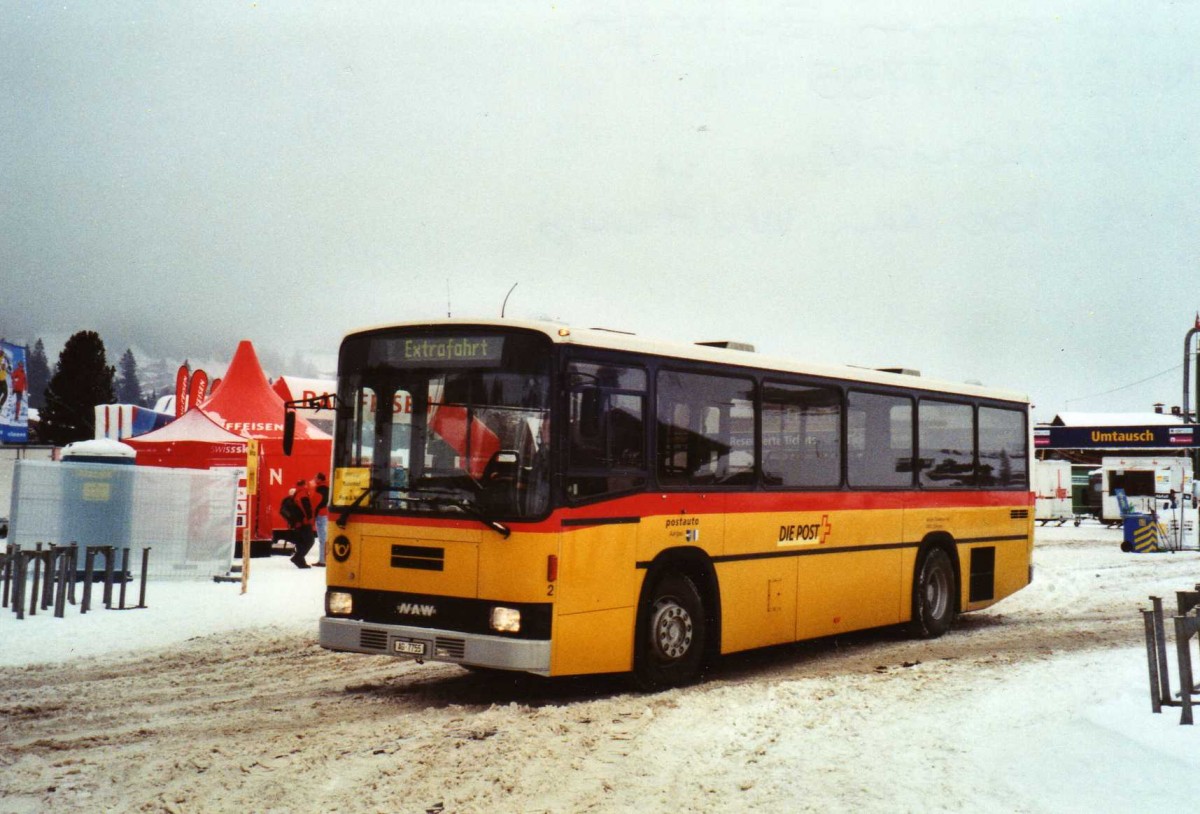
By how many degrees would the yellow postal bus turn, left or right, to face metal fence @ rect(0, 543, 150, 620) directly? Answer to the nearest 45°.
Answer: approximately 90° to its right

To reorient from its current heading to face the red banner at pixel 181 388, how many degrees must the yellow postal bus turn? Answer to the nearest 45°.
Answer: approximately 90° to its right

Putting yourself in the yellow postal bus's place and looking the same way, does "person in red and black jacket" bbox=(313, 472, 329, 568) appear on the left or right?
on its right

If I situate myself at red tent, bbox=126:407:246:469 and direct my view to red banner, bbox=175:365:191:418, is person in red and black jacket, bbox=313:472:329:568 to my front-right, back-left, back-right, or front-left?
back-right

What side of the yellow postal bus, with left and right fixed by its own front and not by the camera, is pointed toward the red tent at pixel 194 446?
right

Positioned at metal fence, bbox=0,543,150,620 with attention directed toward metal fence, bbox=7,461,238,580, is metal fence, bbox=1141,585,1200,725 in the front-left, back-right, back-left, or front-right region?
back-right

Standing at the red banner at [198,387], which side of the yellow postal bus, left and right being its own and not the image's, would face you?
right

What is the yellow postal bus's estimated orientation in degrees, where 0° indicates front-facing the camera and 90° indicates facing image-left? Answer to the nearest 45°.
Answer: approximately 45°

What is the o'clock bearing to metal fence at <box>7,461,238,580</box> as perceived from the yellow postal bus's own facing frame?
The metal fence is roughly at 3 o'clock from the yellow postal bus.
